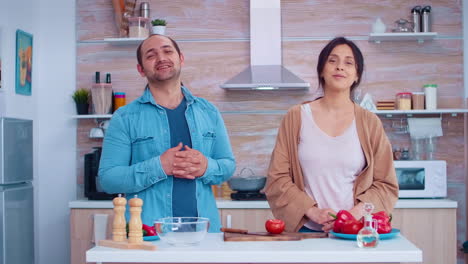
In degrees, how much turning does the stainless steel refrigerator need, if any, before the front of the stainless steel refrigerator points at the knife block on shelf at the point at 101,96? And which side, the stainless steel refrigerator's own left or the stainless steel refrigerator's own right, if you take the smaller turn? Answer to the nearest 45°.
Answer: approximately 90° to the stainless steel refrigerator's own left

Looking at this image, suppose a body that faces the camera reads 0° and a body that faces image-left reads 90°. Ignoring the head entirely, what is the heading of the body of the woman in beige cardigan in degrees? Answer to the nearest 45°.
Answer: approximately 0°
